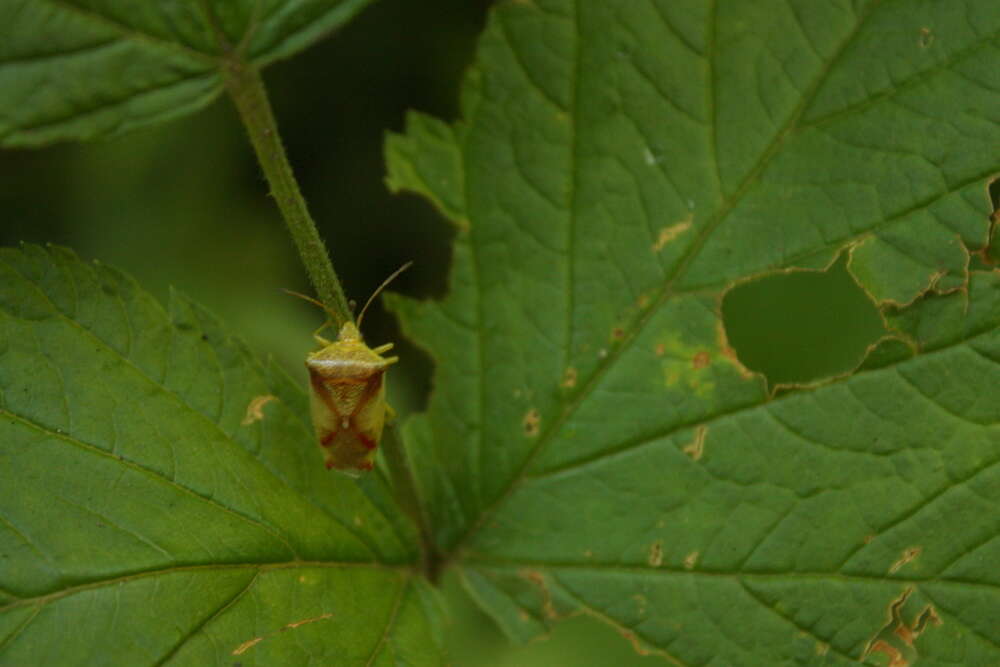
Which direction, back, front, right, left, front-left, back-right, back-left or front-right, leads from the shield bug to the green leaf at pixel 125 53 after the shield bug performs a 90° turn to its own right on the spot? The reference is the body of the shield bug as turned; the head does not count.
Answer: back

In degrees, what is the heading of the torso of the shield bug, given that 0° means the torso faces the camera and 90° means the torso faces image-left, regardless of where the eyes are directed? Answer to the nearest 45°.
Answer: approximately 180°

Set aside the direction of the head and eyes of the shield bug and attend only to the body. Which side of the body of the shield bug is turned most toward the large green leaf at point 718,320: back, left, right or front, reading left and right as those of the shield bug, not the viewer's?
right
